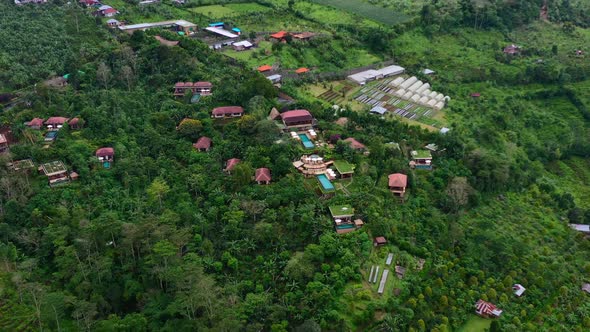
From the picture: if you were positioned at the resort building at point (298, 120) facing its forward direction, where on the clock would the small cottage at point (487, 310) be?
The small cottage is roughly at 11 o'clock from the resort building.

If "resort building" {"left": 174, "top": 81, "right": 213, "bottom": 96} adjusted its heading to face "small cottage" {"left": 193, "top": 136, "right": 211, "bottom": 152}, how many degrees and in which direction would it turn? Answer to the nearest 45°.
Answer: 0° — it already faces it

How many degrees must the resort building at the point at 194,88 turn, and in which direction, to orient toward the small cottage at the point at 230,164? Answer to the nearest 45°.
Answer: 0° — it already faces it

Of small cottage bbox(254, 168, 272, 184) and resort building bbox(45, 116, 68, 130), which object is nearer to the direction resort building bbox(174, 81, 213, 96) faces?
the small cottage

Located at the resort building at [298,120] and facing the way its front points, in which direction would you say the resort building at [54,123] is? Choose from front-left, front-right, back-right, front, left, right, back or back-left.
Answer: right

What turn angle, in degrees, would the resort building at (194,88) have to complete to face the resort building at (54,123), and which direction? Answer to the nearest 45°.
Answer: approximately 45° to its right

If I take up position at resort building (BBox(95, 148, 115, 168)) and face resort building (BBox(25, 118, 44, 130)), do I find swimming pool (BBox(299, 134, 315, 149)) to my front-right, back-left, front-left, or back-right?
back-right

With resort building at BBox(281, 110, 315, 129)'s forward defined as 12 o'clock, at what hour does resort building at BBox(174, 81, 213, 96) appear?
resort building at BBox(174, 81, 213, 96) is roughly at 4 o'clock from resort building at BBox(281, 110, 315, 129).

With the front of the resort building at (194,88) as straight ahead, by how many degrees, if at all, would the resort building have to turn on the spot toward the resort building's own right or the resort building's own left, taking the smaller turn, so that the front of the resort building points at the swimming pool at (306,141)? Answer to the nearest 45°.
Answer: approximately 45° to the resort building's own left

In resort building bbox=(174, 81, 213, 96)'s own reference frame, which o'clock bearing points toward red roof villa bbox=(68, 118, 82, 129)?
The red roof villa is roughly at 2 o'clock from the resort building.

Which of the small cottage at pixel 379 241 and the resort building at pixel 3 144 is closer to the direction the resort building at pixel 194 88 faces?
the small cottage

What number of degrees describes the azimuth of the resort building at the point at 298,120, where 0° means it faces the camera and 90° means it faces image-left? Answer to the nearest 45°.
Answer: approximately 0°

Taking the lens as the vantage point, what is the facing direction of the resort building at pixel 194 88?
facing the viewer

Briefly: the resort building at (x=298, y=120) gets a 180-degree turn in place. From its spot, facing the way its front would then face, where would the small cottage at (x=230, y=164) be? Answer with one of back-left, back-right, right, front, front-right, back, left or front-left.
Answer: back-left

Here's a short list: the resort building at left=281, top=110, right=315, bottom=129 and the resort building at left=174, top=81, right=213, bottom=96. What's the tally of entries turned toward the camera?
2

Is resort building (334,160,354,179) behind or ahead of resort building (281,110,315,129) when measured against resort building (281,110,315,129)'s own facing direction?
ahead

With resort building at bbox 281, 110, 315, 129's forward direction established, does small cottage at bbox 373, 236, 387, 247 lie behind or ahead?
ahead
